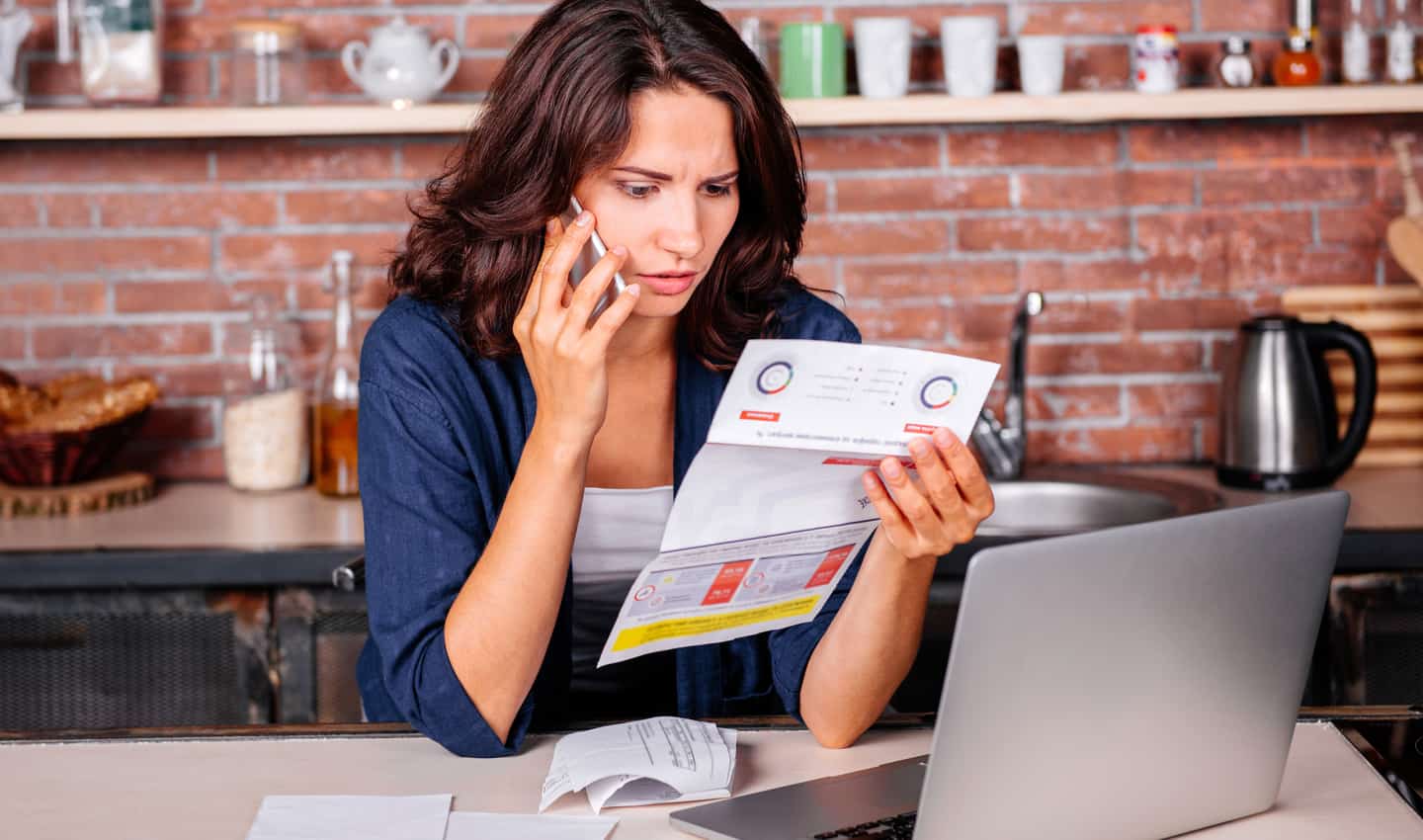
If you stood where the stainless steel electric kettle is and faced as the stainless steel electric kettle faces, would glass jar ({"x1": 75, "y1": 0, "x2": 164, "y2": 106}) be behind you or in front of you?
in front

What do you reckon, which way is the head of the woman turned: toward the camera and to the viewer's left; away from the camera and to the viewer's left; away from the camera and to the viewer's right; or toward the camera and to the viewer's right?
toward the camera and to the viewer's right

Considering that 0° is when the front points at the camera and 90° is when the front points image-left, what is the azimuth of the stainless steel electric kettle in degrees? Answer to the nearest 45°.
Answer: approximately 90°

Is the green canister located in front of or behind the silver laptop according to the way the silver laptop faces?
in front

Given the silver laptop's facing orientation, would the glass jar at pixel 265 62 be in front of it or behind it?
in front

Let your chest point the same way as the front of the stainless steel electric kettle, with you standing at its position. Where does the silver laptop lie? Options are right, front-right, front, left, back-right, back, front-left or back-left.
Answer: left

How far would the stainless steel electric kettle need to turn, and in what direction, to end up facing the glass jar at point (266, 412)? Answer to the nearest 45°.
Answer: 0° — it already faces it

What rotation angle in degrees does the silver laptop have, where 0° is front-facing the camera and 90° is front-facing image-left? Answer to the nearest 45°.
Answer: approximately 135°

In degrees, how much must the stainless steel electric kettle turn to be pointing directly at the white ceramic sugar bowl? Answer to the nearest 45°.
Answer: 0° — it already faces it
